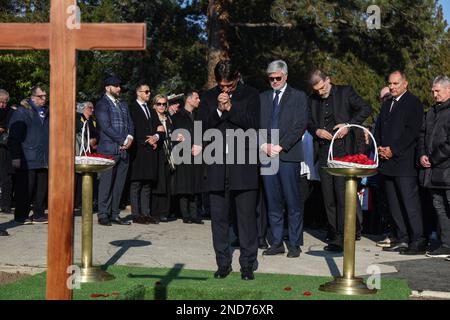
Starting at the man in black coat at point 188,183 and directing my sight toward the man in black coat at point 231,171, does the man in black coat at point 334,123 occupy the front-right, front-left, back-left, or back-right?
front-left

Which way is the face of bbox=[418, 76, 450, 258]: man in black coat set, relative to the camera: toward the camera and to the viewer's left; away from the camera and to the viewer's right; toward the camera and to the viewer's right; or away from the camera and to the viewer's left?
toward the camera and to the viewer's left

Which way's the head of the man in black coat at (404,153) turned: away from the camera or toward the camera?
toward the camera

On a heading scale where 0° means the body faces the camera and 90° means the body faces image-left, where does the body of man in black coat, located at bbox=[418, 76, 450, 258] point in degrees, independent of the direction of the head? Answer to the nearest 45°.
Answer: approximately 45°

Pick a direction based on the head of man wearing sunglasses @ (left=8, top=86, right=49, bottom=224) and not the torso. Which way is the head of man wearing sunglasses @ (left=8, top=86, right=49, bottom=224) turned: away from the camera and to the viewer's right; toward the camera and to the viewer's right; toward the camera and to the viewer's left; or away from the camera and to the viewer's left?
toward the camera and to the viewer's right

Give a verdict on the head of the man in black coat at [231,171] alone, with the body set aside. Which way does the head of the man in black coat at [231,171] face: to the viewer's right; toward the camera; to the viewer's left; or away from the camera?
toward the camera

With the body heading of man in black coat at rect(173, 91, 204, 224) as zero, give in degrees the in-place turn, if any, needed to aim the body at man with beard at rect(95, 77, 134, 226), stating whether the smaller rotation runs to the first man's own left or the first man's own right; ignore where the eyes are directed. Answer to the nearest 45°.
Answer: approximately 90° to the first man's own right

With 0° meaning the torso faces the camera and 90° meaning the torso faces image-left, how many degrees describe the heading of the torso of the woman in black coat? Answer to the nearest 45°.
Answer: approximately 0°

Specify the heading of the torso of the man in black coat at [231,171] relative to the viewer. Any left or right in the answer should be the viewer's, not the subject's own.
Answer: facing the viewer

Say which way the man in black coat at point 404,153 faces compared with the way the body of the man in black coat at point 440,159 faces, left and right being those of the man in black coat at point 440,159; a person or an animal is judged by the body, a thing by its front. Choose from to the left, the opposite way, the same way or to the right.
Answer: the same way

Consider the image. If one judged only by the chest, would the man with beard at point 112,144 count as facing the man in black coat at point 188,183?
no

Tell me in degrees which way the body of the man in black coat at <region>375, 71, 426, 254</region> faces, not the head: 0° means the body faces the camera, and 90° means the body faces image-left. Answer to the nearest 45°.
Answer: approximately 45°
